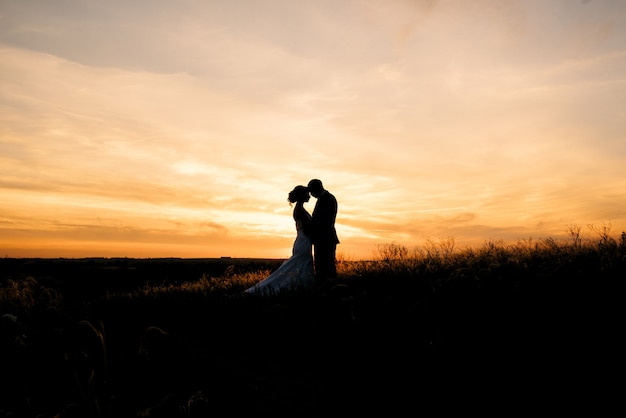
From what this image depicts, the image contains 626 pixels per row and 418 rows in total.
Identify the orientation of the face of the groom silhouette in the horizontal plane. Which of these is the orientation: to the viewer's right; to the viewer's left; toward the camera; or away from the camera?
to the viewer's left

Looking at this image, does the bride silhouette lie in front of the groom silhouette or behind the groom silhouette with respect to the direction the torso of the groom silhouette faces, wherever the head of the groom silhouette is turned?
in front

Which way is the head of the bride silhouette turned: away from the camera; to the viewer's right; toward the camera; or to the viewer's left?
to the viewer's right

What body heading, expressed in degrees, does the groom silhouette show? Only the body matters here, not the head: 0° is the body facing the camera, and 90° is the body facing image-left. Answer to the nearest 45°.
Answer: approximately 90°

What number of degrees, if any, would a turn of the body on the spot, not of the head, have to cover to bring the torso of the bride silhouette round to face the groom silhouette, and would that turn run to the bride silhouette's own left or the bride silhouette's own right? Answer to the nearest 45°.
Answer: approximately 45° to the bride silhouette's own right

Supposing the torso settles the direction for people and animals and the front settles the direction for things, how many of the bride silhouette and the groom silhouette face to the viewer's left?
1

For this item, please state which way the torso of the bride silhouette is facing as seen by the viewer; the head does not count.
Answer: to the viewer's right

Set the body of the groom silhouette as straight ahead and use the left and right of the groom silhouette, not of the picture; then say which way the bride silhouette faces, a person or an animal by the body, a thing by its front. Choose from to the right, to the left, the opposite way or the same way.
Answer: the opposite way
